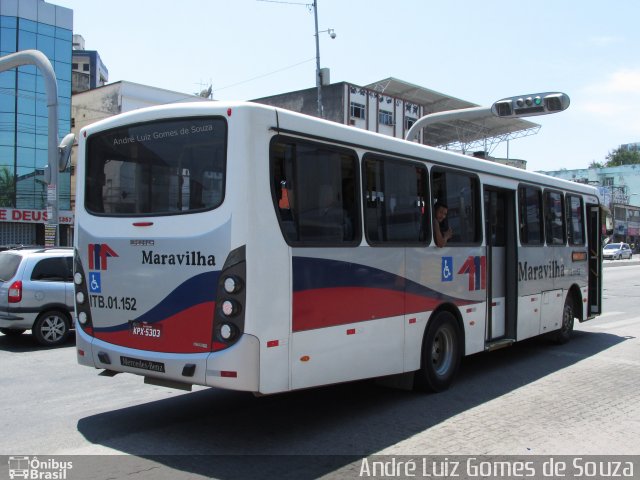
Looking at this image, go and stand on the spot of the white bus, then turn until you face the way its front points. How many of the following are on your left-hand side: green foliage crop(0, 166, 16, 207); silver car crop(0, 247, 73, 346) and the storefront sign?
3

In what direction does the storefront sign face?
toward the camera

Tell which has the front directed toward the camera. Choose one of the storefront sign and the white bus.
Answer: the storefront sign

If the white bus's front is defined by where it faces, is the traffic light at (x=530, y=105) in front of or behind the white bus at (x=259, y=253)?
in front

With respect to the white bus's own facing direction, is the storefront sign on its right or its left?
on its left

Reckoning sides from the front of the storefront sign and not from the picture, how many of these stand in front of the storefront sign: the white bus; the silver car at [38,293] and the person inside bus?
3

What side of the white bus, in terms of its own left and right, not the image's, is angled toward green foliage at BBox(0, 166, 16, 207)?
left

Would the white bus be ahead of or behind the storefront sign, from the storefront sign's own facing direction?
ahead

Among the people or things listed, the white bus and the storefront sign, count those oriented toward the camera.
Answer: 1

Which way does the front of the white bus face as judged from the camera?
facing away from the viewer and to the right of the viewer
